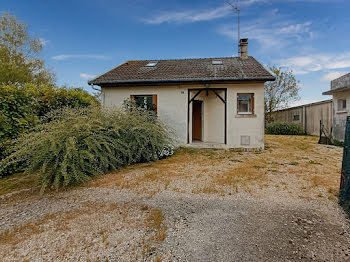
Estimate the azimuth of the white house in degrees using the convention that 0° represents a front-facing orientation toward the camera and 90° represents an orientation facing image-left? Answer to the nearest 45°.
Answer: approximately 0°

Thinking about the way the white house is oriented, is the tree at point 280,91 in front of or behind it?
behind

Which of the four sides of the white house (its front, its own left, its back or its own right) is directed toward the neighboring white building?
left

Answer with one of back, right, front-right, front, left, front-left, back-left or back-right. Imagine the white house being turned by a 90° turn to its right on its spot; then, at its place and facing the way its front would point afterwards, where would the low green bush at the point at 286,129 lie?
back-right
